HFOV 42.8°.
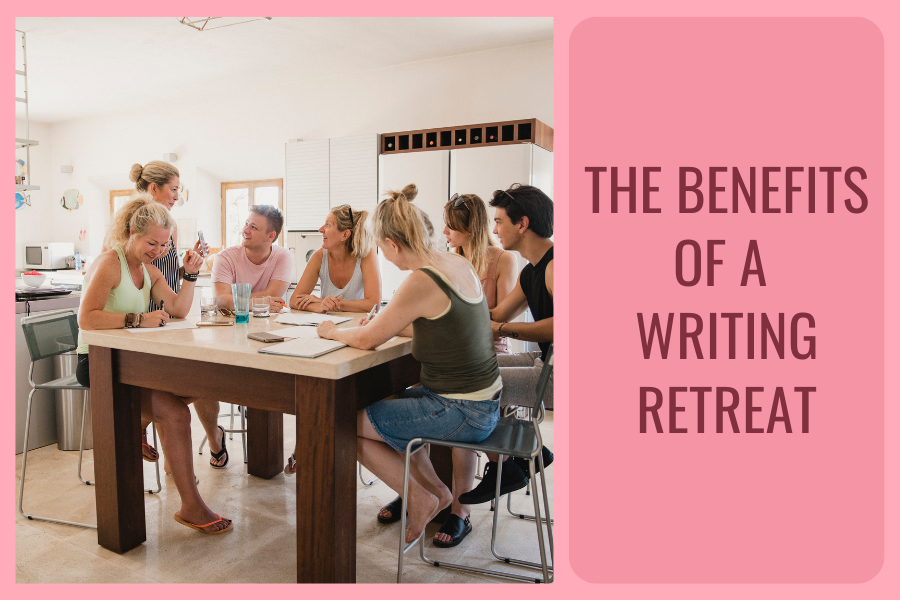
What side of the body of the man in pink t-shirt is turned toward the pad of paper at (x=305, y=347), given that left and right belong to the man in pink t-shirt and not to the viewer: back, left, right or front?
front

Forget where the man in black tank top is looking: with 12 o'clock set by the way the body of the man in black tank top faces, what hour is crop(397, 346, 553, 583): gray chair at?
The gray chair is roughly at 9 o'clock from the man in black tank top.

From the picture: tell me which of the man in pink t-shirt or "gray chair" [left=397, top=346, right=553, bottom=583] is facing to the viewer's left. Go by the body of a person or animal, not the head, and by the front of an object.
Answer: the gray chair

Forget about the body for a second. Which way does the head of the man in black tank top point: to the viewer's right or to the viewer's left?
to the viewer's left

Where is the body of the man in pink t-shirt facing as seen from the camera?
toward the camera

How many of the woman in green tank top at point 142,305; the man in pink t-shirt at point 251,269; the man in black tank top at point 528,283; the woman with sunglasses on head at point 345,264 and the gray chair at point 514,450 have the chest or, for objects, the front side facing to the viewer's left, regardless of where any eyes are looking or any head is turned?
2

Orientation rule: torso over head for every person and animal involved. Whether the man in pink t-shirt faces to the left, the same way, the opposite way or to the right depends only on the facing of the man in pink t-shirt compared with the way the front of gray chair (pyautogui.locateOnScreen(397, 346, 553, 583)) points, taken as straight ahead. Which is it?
to the left

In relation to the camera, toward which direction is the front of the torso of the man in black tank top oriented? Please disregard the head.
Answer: to the viewer's left

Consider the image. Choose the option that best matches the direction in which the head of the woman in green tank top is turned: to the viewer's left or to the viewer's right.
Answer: to the viewer's right

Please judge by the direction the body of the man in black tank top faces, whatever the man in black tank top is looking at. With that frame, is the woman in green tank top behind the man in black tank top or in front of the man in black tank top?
in front

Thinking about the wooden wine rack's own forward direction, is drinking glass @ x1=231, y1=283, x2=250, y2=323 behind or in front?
in front
